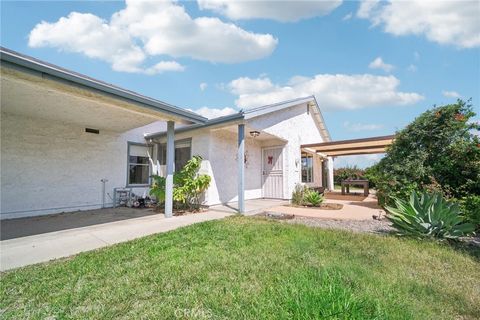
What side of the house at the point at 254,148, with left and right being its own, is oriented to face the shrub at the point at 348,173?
left

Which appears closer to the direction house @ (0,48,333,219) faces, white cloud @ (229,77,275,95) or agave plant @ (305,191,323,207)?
the agave plant

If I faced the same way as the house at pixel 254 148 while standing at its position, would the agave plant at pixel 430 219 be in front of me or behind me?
in front

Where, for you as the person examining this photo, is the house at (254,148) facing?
facing the viewer and to the right of the viewer

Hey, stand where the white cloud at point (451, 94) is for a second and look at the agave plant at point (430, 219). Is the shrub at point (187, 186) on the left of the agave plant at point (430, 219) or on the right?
right

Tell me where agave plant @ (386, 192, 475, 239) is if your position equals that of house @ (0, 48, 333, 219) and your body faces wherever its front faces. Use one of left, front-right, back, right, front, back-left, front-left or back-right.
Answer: front
